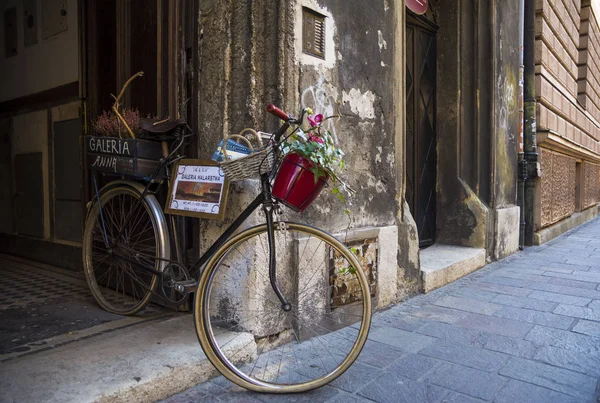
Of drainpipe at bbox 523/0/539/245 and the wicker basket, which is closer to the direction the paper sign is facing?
the wicker basket

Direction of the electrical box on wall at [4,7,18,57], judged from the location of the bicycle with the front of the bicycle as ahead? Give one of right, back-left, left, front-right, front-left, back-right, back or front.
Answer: back

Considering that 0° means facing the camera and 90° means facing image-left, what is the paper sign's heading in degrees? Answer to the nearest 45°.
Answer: approximately 0°

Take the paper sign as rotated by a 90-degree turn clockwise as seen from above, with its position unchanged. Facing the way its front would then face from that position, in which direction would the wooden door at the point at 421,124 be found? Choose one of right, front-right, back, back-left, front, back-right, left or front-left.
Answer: back-right

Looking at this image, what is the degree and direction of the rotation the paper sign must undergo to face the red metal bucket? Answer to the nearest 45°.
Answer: approximately 45° to its left

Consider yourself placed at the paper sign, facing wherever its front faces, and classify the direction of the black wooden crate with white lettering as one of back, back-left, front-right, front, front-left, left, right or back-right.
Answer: back-right

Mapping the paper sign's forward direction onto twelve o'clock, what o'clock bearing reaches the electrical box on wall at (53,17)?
The electrical box on wall is roughly at 5 o'clock from the paper sign.

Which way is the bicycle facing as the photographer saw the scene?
facing the viewer and to the right of the viewer

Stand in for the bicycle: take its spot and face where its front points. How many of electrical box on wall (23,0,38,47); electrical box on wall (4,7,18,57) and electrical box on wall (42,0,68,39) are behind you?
3

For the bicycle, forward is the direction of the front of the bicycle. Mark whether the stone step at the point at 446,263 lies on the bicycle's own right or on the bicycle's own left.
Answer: on the bicycle's own left
